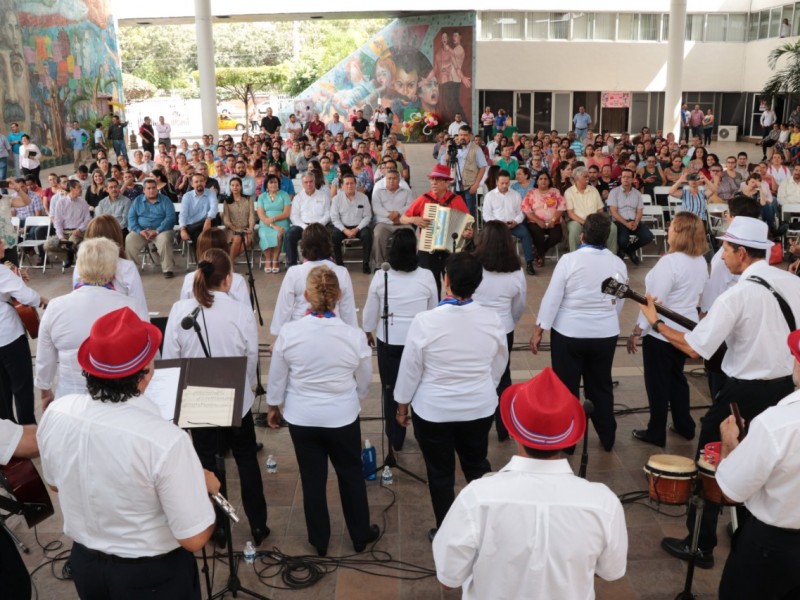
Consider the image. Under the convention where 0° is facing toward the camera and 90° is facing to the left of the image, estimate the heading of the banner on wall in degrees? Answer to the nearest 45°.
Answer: approximately 0°

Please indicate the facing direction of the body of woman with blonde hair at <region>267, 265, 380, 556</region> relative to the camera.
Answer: away from the camera

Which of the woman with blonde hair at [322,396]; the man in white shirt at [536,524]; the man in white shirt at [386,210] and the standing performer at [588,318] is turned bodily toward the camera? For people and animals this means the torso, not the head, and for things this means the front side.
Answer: the man in white shirt at [386,210]

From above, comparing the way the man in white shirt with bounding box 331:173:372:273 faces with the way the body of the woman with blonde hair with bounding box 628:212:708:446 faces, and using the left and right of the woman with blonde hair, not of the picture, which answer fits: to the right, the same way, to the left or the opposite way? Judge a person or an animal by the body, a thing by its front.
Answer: the opposite way

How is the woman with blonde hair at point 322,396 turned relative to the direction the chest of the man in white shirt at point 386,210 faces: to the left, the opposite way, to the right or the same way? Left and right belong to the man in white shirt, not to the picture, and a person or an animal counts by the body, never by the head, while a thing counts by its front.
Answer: the opposite way

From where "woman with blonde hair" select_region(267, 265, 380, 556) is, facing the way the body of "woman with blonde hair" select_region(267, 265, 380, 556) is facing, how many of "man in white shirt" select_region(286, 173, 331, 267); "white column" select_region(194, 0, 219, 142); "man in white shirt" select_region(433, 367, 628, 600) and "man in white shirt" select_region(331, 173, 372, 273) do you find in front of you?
3

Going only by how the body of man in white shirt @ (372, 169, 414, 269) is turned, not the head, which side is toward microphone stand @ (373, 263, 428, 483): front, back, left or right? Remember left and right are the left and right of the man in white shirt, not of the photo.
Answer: front

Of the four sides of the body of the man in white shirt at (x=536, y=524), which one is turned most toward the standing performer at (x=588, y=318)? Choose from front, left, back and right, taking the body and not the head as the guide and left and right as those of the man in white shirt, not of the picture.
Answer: front

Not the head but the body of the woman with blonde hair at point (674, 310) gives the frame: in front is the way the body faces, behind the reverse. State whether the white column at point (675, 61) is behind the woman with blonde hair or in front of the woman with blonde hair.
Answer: in front

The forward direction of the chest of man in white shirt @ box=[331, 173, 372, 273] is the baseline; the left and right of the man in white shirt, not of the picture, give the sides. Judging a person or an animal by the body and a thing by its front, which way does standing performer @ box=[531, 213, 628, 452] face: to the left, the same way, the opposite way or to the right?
the opposite way

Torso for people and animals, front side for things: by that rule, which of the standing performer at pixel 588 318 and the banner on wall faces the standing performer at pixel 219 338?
the banner on wall

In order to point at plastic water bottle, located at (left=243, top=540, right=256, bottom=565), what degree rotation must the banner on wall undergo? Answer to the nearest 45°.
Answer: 0° — it already faces it

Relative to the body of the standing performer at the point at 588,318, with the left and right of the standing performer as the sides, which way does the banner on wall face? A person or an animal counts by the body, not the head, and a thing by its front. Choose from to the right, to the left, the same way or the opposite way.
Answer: the opposite way

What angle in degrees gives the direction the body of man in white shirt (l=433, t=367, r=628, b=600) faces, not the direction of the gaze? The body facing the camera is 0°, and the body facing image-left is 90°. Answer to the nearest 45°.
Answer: approximately 180°

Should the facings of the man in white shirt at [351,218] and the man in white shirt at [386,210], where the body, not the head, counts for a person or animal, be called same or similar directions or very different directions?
same or similar directions

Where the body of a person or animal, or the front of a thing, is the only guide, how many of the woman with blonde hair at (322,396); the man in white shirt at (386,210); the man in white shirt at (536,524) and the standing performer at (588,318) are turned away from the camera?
3

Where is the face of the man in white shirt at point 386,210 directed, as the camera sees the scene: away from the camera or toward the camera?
toward the camera

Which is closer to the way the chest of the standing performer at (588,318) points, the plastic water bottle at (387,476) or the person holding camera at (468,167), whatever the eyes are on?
the person holding camera

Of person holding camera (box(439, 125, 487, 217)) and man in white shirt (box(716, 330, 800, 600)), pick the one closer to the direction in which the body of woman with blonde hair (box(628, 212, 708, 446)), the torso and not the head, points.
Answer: the person holding camera

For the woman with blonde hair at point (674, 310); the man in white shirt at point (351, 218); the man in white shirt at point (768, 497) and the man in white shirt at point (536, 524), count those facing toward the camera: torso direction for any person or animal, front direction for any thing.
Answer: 1

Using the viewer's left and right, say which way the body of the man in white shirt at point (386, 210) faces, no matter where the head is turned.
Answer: facing the viewer

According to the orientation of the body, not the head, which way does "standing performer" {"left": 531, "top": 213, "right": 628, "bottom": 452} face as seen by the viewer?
away from the camera
